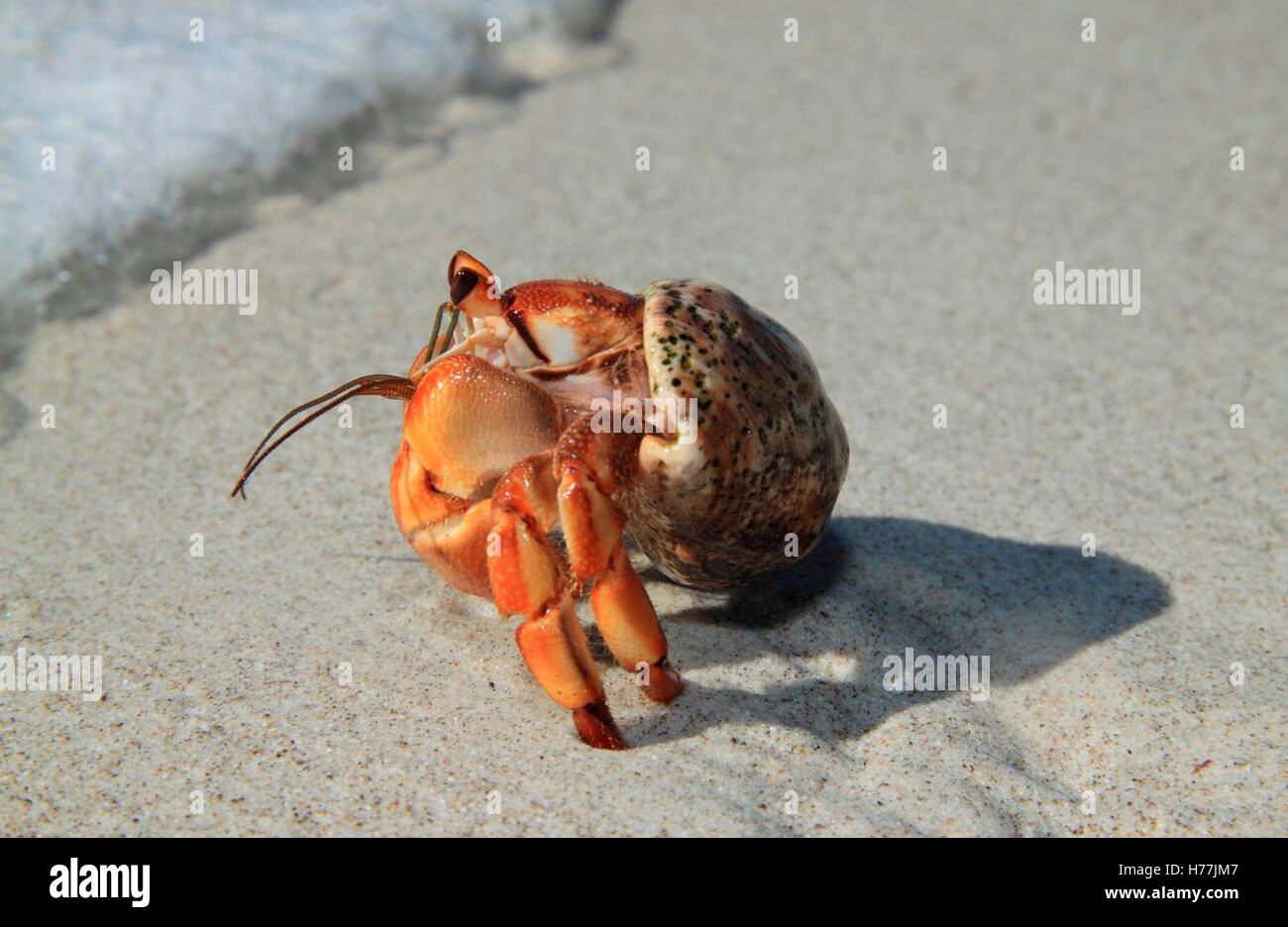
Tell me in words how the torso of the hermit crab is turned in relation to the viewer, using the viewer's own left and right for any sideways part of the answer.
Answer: facing to the left of the viewer
